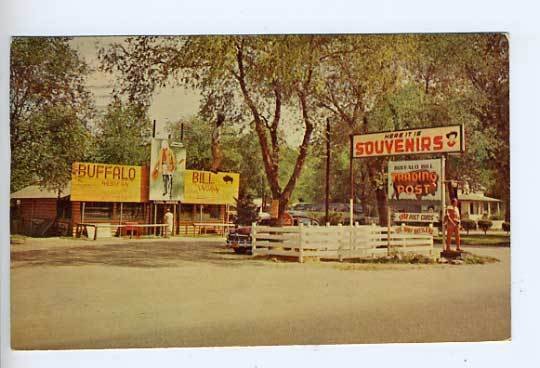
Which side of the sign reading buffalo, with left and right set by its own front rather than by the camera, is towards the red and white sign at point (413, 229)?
left

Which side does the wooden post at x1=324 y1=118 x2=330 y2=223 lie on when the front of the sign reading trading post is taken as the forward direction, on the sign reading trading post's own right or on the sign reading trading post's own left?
on the sign reading trading post's own right

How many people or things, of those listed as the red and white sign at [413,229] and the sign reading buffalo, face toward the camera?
2

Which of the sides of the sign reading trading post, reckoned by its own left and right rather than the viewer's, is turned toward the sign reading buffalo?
right

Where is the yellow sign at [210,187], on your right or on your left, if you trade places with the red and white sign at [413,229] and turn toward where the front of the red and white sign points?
on your right

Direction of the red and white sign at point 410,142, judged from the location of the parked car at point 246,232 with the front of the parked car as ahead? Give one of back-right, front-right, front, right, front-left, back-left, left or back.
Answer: back-left

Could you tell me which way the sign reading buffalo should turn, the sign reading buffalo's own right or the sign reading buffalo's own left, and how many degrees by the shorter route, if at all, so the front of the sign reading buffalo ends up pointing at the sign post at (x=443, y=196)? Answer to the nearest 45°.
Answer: approximately 90° to the sign reading buffalo's own left

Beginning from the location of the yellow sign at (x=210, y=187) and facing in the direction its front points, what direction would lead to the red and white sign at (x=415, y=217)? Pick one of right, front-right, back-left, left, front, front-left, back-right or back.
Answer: left

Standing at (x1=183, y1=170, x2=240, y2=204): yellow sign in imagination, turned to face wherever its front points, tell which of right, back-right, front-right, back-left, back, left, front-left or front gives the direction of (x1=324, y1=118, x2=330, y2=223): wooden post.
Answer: left

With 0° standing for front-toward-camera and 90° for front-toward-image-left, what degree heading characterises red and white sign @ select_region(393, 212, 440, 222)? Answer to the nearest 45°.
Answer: approximately 0°
